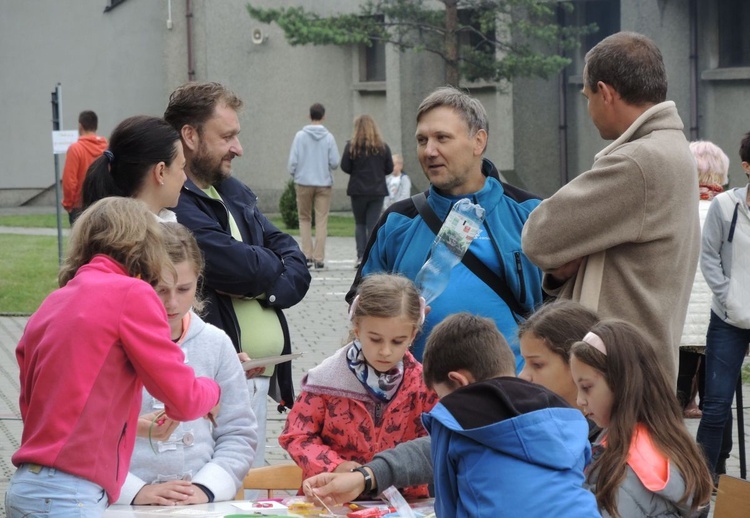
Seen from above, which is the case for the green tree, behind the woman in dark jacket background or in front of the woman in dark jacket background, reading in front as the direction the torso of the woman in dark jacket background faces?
in front

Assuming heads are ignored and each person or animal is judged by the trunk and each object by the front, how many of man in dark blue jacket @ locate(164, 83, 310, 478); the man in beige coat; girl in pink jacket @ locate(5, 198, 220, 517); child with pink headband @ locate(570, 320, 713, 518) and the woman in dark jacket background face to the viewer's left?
2

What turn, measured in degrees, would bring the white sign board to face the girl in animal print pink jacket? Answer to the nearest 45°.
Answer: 0° — it already faces them

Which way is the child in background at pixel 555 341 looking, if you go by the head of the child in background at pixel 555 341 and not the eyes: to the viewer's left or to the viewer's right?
to the viewer's left

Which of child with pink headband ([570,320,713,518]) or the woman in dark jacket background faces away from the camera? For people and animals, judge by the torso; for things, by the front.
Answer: the woman in dark jacket background

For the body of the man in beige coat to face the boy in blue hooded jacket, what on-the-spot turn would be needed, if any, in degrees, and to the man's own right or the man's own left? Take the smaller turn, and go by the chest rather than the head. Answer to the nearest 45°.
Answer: approximately 90° to the man's own left

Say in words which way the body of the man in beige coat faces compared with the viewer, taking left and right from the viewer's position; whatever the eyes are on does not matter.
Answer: facing to the left of the viewer

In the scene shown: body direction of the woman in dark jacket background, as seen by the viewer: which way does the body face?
away from the camera

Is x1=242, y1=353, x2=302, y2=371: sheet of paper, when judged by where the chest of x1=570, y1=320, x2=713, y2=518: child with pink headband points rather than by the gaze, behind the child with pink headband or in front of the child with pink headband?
in front

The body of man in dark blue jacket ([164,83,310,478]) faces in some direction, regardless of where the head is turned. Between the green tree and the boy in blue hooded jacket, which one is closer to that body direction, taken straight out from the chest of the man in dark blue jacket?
the boy in blue hooded jacket

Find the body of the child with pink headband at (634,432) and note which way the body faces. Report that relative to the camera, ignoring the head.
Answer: to the viewer's left

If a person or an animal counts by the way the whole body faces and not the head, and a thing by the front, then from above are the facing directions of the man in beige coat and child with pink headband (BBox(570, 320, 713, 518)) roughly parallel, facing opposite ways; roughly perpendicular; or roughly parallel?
roughly parallel

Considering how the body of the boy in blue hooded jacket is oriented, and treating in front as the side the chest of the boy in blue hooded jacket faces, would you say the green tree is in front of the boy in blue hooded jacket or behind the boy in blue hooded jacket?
in front

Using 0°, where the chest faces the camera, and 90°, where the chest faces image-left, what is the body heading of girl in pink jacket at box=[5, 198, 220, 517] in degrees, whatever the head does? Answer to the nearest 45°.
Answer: approximately 225°

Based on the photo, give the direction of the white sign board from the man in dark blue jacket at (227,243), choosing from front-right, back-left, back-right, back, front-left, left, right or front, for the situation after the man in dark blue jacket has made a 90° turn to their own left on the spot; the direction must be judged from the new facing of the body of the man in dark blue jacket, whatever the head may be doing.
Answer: front-left

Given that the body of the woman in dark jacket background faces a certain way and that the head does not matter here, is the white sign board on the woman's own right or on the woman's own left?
on the woman's own left

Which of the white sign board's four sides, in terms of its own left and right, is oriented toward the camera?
front
